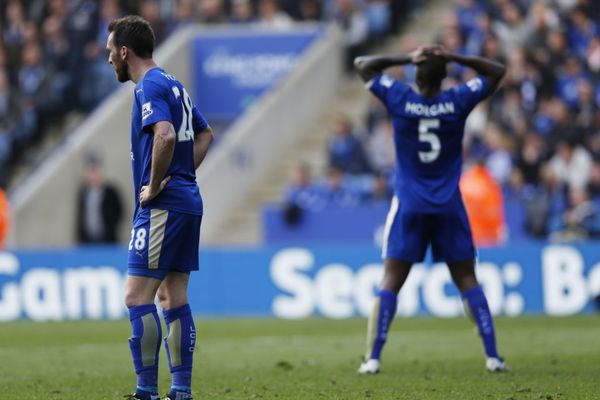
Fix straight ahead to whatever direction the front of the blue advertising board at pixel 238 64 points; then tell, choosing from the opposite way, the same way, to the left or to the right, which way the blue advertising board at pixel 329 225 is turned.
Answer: the same way

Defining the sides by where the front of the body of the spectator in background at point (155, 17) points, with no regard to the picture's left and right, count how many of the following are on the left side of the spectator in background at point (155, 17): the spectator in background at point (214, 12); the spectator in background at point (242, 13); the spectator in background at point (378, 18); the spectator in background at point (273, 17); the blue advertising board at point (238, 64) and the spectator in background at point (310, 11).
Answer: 6

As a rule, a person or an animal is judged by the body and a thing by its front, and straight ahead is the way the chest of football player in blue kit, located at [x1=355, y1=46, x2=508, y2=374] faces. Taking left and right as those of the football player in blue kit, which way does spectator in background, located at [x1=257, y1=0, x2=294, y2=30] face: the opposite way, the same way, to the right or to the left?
the opposite way

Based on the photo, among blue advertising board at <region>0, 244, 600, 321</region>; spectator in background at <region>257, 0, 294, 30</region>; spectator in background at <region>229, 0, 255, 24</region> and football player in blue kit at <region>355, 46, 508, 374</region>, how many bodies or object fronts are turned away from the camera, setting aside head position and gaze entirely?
1

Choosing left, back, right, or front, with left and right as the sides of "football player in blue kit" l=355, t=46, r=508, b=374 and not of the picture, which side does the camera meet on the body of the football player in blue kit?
back

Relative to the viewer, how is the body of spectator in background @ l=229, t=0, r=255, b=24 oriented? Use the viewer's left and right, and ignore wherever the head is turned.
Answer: facing the viewer

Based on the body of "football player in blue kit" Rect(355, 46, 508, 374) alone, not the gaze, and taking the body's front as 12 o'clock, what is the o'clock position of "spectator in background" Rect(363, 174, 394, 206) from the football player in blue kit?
The spectator in background is roughly at 12 o'clock from the football player in blue kit.

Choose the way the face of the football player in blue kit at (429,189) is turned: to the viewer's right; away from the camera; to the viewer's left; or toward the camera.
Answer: away from the camera

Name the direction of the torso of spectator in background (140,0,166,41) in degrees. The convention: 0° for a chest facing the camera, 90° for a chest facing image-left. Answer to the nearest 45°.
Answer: approximately 0°

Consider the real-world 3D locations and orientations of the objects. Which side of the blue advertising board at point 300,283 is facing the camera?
front

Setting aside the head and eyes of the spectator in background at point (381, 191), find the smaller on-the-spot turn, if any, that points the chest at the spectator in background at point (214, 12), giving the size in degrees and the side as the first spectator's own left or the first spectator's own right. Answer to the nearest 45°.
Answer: approximately 135° to the first spectator's own right

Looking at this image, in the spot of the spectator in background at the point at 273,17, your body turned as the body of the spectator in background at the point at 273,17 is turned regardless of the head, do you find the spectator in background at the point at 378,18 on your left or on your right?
on your left

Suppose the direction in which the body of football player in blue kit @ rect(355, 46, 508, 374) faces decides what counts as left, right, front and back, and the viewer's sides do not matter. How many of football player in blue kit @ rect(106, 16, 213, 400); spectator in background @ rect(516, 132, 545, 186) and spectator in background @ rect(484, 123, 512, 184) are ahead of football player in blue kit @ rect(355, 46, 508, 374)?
2

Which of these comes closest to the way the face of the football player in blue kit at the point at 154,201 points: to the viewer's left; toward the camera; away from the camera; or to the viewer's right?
to the viewer's left

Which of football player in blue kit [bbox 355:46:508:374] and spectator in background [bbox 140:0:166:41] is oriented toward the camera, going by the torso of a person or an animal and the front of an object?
the spectator in background
